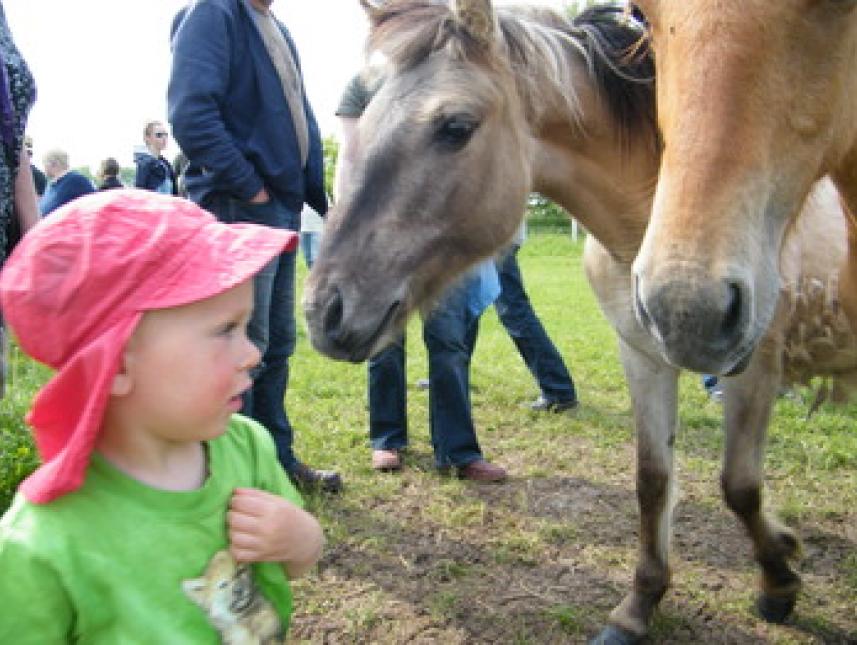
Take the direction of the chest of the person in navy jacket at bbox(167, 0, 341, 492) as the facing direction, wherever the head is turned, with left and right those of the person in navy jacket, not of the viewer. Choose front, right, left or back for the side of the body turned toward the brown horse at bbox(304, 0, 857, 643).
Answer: front

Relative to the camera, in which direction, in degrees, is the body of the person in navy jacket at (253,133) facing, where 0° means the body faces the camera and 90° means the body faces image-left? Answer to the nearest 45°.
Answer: approximately 315°

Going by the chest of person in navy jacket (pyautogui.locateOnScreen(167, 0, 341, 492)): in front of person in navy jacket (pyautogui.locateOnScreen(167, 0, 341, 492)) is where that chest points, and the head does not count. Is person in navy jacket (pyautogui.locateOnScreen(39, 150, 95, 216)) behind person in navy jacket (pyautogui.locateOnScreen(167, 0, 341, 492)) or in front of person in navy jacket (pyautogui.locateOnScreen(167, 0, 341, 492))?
behind

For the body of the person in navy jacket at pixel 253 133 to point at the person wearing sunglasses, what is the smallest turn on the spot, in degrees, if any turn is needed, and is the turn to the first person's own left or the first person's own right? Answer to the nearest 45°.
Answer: approximately 135° to the first person's own left

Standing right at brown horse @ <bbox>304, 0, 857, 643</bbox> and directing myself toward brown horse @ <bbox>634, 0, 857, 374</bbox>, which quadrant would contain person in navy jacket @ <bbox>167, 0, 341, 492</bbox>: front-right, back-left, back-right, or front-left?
back-right

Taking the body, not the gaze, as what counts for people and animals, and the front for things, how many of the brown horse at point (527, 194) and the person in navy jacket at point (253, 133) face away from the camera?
0

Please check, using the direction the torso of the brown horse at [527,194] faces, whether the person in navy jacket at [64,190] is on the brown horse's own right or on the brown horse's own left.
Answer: on the brown horse's own right

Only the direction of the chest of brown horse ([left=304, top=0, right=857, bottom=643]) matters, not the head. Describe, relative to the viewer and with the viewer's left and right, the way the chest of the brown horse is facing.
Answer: facing the viewer and to the left of the viewer

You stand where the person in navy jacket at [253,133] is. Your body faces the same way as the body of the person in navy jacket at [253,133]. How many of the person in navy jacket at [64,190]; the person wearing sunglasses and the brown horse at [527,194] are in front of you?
1
